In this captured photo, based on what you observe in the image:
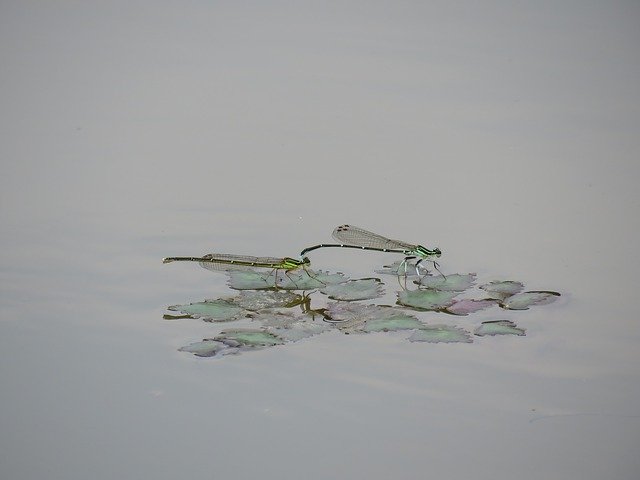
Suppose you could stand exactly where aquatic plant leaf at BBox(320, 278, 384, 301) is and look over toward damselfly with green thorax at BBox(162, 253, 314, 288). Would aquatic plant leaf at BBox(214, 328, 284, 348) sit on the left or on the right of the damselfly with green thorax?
left

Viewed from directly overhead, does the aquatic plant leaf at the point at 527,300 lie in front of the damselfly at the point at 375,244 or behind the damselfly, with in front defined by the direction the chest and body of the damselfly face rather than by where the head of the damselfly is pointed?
in front

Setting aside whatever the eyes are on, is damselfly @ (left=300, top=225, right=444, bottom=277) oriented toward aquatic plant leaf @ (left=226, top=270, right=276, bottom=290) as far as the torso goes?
no

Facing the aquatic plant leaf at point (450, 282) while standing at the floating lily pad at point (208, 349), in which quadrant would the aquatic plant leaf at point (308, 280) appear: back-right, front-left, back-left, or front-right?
front-left

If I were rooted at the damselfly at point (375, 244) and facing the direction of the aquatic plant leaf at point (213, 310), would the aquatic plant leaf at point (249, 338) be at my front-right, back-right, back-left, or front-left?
front-left

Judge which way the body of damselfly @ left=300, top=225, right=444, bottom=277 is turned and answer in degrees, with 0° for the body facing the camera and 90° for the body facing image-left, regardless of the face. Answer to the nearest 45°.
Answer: approximately 270°

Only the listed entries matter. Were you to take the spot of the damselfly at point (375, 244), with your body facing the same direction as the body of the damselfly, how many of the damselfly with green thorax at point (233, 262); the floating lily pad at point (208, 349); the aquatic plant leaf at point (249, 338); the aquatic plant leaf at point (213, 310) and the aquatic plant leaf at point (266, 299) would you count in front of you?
0

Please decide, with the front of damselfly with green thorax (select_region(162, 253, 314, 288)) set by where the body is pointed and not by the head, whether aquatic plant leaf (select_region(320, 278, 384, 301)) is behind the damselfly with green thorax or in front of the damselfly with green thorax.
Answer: in front

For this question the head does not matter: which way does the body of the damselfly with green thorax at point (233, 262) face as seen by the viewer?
to the viewer's right

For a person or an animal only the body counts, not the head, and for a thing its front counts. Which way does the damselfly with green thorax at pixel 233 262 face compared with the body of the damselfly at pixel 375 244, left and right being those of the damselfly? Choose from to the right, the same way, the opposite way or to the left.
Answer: the same way

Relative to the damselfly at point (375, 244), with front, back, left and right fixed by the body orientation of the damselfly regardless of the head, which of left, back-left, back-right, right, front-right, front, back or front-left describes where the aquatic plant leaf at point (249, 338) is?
back-right

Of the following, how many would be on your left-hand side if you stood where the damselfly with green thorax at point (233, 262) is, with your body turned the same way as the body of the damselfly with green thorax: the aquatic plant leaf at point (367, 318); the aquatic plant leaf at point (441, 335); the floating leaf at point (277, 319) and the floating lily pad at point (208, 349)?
0

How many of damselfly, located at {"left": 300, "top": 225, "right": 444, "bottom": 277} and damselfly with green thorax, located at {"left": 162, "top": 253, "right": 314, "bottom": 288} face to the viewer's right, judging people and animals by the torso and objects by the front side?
2

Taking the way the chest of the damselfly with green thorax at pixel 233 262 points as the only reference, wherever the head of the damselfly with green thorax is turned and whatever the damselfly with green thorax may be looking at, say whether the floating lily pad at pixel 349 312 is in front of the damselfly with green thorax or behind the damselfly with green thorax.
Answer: in front

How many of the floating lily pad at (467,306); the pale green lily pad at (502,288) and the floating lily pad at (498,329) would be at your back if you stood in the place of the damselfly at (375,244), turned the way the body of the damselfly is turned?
0

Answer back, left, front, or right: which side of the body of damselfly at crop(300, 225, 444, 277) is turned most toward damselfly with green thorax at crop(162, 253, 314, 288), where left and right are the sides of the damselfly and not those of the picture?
back
